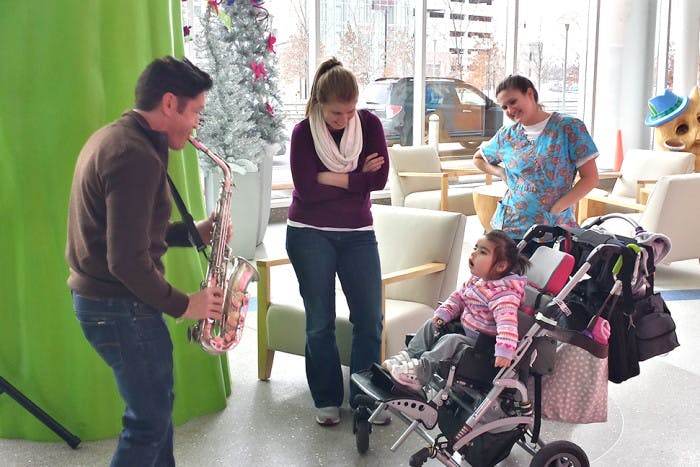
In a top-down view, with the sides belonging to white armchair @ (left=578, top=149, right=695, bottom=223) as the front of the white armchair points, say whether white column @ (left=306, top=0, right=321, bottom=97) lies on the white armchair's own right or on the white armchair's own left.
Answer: on the white armchair's own right

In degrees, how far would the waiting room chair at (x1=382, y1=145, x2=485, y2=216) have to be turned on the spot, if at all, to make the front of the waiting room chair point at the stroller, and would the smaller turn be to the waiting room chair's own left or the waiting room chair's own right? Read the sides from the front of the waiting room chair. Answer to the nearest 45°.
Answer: approximately 45° to the waiting room chair's own right

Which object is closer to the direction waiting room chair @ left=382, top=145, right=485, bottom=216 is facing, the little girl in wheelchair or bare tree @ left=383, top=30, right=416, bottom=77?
the little girl in wheelchair

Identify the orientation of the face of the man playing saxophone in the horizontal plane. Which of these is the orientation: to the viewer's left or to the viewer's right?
to the viewer's right

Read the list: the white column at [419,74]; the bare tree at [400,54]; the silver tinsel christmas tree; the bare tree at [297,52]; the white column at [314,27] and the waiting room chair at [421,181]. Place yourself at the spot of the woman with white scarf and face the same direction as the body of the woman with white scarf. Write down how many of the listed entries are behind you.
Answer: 6

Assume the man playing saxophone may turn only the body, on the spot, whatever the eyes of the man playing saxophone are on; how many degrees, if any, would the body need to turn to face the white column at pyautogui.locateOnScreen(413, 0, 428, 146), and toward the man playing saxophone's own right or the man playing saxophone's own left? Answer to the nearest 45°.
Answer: approximately 45° to the man playing saxophone's own left

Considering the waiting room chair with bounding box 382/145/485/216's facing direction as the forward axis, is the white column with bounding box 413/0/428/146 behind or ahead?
behind

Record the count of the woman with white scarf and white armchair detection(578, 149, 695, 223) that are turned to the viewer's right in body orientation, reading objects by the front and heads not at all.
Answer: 0

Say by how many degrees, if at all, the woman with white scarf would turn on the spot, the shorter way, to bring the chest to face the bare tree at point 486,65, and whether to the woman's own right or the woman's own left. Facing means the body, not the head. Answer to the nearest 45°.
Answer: approximately 180°

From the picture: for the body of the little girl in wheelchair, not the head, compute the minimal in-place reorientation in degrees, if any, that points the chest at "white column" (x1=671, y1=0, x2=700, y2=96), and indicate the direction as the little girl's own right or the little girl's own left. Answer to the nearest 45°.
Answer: approximately 135° to the little girl's own right

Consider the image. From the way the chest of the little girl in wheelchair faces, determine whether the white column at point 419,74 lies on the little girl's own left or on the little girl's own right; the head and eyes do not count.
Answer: on the little girl's own right

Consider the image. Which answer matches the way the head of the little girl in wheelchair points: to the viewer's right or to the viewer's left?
to the viewer's left

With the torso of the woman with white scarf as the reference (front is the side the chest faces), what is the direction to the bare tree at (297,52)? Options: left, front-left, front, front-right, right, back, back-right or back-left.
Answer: back

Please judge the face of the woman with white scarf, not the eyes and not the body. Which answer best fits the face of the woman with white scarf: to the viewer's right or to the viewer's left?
to the viewer's right

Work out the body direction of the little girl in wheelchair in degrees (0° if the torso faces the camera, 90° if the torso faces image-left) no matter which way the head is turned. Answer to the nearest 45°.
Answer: approximately 45°

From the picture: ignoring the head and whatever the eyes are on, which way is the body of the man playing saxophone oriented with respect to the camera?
to the viewer's right

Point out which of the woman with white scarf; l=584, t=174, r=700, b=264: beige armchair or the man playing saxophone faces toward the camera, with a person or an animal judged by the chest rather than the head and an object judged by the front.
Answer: the woman with white scarf

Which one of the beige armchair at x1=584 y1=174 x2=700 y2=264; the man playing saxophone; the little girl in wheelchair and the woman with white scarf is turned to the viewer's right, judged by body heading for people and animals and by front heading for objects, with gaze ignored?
the man playing saxophone
